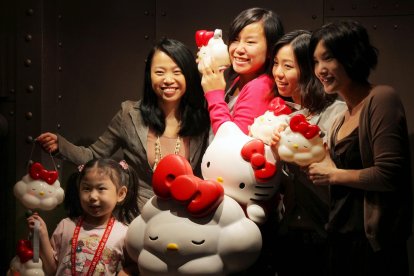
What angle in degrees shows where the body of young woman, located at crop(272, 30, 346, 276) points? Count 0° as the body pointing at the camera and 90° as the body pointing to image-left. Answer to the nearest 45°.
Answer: approximately 45°

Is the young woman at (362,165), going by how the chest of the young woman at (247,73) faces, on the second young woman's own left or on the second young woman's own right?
on the second young woman's own left

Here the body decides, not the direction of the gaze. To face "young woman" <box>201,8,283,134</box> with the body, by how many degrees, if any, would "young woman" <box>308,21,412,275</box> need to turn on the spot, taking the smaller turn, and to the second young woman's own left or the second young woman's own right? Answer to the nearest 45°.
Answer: approximately 90° to the second young woman's own right

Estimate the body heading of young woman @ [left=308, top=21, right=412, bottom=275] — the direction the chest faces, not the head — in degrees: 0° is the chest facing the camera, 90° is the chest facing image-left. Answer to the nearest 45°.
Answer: approximately 45°

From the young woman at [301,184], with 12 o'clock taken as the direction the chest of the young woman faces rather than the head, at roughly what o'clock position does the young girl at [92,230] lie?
The young girl is roughly at 1 o'clock from the young woman.
